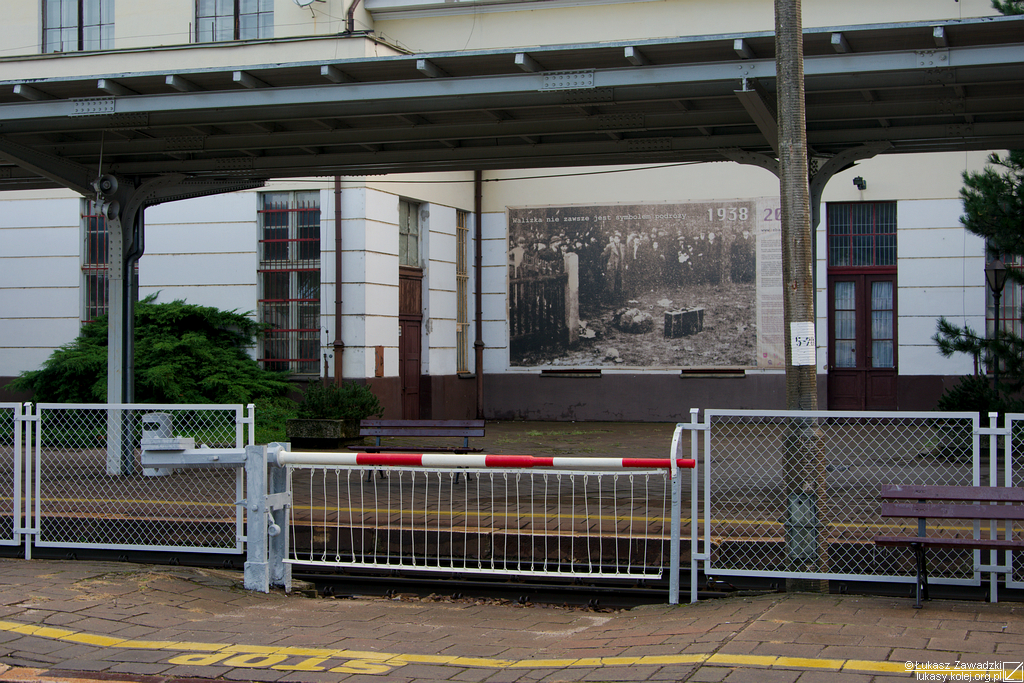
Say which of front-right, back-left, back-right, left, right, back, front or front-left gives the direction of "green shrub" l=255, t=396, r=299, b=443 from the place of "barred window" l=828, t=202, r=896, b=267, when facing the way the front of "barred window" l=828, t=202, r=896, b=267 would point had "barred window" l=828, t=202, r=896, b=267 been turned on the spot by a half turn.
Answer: back-left

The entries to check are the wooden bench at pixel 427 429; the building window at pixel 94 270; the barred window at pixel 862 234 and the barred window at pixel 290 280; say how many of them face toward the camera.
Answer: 4

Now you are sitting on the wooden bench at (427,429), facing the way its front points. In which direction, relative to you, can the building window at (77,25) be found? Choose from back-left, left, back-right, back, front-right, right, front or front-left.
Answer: back-right

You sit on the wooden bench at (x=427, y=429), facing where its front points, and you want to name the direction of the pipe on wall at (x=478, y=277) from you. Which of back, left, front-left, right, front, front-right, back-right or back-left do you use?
back

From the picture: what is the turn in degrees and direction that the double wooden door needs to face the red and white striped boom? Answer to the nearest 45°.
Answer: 0° — it already faces it

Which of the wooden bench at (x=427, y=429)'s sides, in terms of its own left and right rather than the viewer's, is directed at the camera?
front

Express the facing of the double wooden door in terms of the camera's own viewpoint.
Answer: facing the viewer

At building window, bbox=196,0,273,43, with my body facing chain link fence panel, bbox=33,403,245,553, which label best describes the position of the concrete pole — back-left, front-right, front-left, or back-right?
front-left

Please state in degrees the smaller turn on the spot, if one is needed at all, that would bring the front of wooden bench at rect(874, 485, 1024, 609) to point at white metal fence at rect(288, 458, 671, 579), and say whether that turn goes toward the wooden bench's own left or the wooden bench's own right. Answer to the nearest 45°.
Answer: approximately 90° to the wooden bench's own right

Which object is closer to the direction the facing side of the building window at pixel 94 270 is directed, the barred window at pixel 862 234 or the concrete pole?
the concrete pole

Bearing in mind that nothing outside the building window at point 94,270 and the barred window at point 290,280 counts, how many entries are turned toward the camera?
2

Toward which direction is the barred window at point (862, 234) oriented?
toward the camera

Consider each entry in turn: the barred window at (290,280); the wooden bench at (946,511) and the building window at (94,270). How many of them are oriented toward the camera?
3

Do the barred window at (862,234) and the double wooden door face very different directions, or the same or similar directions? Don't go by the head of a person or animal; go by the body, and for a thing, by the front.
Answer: same or similar directions
